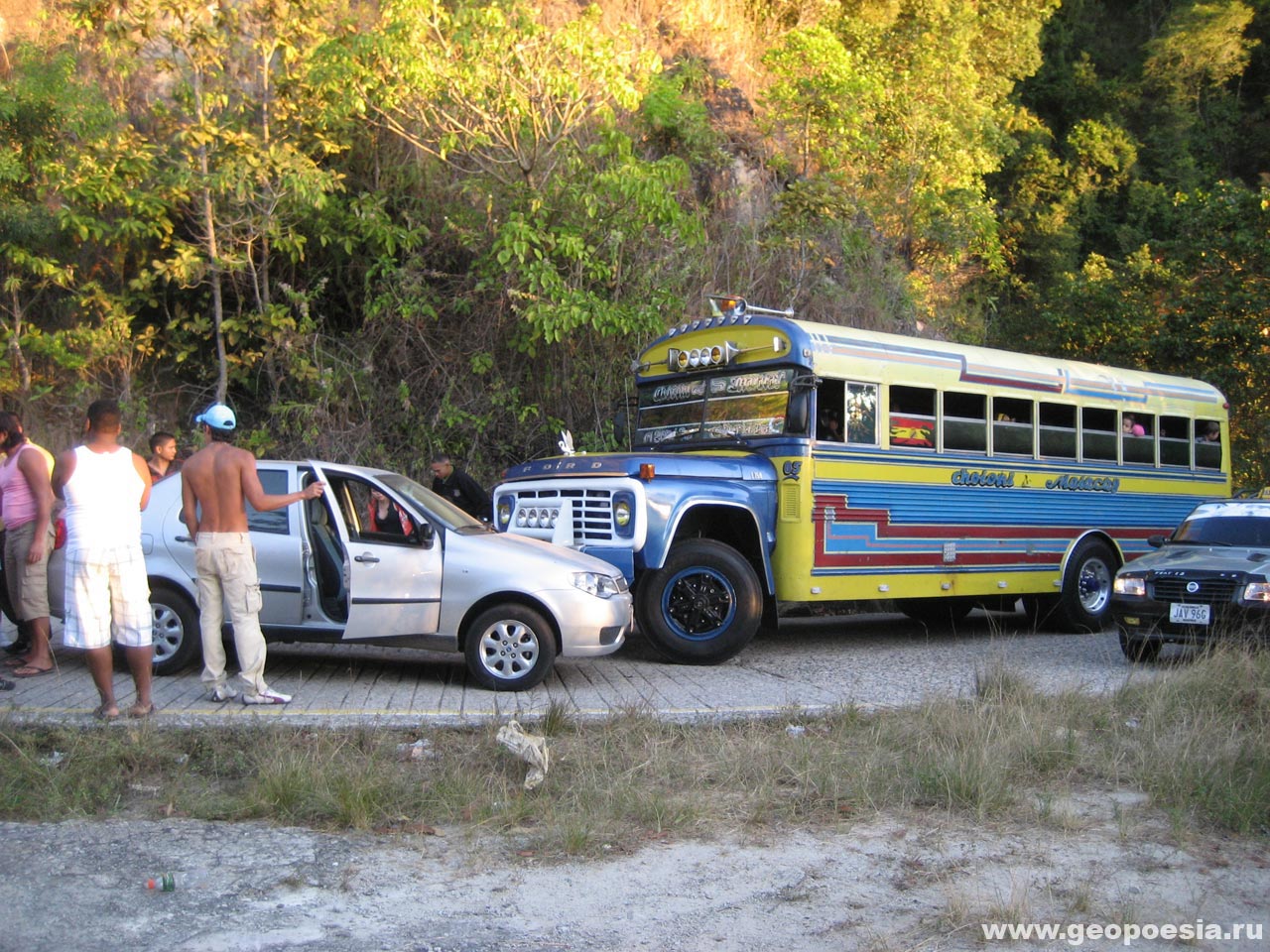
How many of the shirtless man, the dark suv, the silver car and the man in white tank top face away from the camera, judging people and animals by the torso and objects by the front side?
2

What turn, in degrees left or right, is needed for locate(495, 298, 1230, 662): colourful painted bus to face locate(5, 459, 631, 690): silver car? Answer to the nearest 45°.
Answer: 0° — it already faces it

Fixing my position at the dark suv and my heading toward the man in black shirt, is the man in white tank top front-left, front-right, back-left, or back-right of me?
front-left

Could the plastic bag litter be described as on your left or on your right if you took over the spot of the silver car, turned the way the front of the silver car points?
on your right

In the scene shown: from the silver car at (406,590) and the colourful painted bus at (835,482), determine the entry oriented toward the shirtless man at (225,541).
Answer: the colourful painted bus

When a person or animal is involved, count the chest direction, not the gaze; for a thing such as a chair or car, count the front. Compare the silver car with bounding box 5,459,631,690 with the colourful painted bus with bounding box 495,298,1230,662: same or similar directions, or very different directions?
very different directions

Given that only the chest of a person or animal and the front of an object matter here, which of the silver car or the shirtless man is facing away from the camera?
the shirtless man

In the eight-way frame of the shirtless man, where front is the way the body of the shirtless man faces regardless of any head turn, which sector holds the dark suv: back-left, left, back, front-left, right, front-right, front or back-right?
right

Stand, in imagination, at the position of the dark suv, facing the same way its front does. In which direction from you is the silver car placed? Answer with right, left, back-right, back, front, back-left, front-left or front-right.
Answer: front

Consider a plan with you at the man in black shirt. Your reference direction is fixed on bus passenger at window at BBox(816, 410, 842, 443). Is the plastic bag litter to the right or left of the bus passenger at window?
right

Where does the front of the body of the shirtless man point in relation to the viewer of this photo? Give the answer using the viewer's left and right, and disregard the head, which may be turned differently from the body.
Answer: facing away from the viewer

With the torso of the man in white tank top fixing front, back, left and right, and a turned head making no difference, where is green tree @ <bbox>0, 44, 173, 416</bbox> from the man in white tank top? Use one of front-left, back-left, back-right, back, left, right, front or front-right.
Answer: front

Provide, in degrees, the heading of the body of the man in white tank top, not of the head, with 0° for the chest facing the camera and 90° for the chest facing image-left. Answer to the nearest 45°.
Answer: approximately 180°

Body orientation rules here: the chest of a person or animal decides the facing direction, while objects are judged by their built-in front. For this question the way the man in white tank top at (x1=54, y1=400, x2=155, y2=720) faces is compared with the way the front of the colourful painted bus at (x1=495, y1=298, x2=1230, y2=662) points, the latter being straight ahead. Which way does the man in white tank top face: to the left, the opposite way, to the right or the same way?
to the right

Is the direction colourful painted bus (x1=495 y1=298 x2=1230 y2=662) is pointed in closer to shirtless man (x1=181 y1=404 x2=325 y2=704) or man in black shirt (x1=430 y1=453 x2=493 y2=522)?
the shirtless man

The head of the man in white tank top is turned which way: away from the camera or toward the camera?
away from the camera
